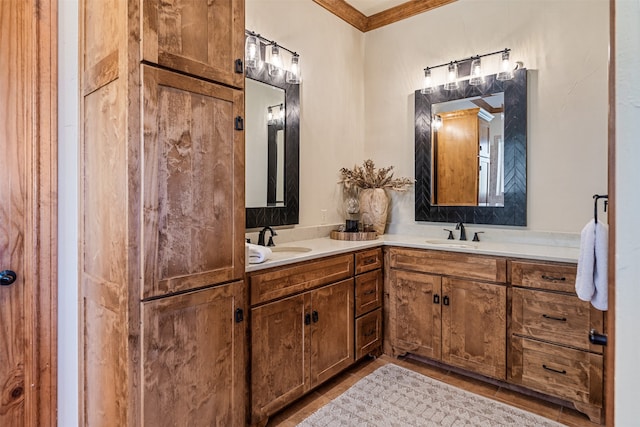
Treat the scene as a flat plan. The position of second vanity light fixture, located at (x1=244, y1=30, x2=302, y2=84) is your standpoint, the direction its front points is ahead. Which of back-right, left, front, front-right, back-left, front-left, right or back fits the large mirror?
front-left

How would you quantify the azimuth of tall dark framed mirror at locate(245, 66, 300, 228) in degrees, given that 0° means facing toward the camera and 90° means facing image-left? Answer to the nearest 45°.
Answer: approximately 315°

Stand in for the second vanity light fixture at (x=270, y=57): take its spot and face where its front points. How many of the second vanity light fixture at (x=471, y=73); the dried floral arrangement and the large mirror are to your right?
0

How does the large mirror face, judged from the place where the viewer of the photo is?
facing the viewer and to the left of the viewer

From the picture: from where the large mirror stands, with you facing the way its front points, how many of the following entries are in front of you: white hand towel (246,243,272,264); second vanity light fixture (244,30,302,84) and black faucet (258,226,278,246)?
3

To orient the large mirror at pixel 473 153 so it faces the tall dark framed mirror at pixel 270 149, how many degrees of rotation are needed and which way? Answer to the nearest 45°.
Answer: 0° — it already faces it

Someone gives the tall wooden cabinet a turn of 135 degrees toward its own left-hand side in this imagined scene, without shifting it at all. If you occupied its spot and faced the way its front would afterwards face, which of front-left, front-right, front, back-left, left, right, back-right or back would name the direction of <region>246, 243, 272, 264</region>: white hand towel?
front-right

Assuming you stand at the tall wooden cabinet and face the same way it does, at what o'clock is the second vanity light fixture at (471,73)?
The second vanity light fixture is roughly at 10 o'clock from the tall wooden cabinet.

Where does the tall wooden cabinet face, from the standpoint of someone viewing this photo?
facing the viewer and to the right of the viewer

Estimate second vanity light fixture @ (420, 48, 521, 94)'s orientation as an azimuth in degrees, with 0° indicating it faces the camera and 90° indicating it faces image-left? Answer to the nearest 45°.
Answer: approximately 45°
